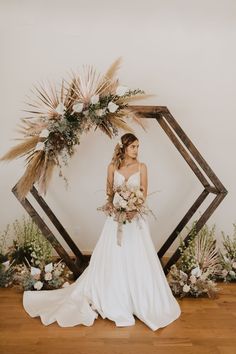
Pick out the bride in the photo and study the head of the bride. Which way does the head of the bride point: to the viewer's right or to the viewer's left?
to the viewer's right

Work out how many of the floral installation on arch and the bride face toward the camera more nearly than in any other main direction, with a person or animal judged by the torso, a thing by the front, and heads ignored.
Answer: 2

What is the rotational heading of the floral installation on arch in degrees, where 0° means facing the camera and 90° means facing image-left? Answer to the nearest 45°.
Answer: approximately 0°
